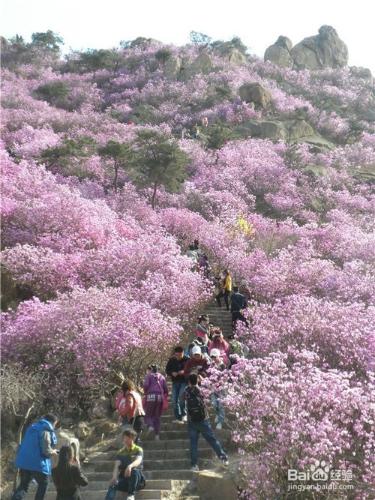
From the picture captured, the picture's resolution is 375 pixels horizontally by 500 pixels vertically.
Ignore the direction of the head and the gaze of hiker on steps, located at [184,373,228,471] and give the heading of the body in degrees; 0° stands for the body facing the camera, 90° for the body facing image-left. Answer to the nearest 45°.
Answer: approximately 180°

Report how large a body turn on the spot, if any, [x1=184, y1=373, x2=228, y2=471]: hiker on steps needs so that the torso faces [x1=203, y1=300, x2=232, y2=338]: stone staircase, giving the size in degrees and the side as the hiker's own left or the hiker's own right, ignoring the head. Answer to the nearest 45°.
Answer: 0° — they already face it

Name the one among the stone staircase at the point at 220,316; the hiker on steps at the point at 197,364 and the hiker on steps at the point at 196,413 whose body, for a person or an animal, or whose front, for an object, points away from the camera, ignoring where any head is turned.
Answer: the hiker on steps at the point at 196,413

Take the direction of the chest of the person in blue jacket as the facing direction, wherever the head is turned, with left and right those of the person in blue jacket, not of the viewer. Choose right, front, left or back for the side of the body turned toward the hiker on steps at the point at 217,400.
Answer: front

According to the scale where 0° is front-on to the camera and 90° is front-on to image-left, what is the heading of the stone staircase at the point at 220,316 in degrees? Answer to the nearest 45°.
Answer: approximately 0°

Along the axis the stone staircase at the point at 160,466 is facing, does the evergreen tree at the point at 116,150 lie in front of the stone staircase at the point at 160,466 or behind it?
behind

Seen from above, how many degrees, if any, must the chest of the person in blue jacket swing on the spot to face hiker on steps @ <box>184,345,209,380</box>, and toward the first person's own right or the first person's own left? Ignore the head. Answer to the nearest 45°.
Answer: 0° — they already face them

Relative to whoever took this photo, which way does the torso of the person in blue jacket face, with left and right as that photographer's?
facing away from the viewer and to the right of the viewer
